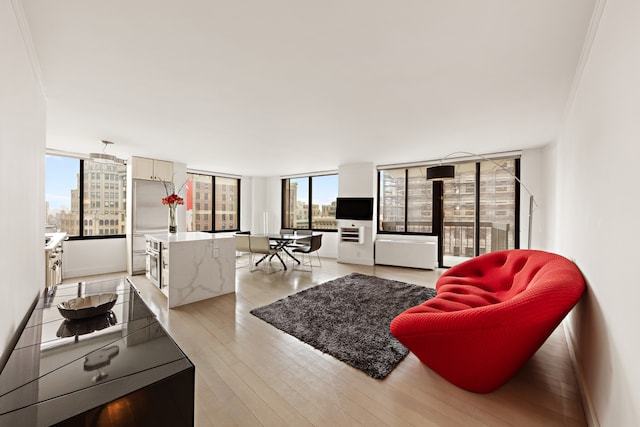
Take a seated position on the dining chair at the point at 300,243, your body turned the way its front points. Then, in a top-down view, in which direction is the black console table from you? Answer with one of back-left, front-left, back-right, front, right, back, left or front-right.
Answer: front-left

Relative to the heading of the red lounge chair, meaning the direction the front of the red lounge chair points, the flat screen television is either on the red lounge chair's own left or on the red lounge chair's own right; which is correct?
on the red lounge chair's own right

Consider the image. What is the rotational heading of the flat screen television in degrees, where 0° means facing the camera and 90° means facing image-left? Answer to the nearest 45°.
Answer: approximately 0°

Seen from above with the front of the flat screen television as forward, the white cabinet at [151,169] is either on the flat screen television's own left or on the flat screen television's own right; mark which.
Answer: on the flat screen television's own right

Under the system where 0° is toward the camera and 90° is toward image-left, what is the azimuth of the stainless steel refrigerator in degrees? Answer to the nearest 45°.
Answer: approximately 0°

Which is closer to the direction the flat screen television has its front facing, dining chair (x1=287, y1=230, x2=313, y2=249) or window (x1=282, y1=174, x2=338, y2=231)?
the dining chair

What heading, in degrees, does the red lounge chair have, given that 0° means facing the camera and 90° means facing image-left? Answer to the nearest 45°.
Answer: approximately 90°

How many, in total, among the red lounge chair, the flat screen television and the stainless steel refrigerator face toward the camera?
2

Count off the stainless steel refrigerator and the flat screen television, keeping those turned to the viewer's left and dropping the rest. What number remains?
0
